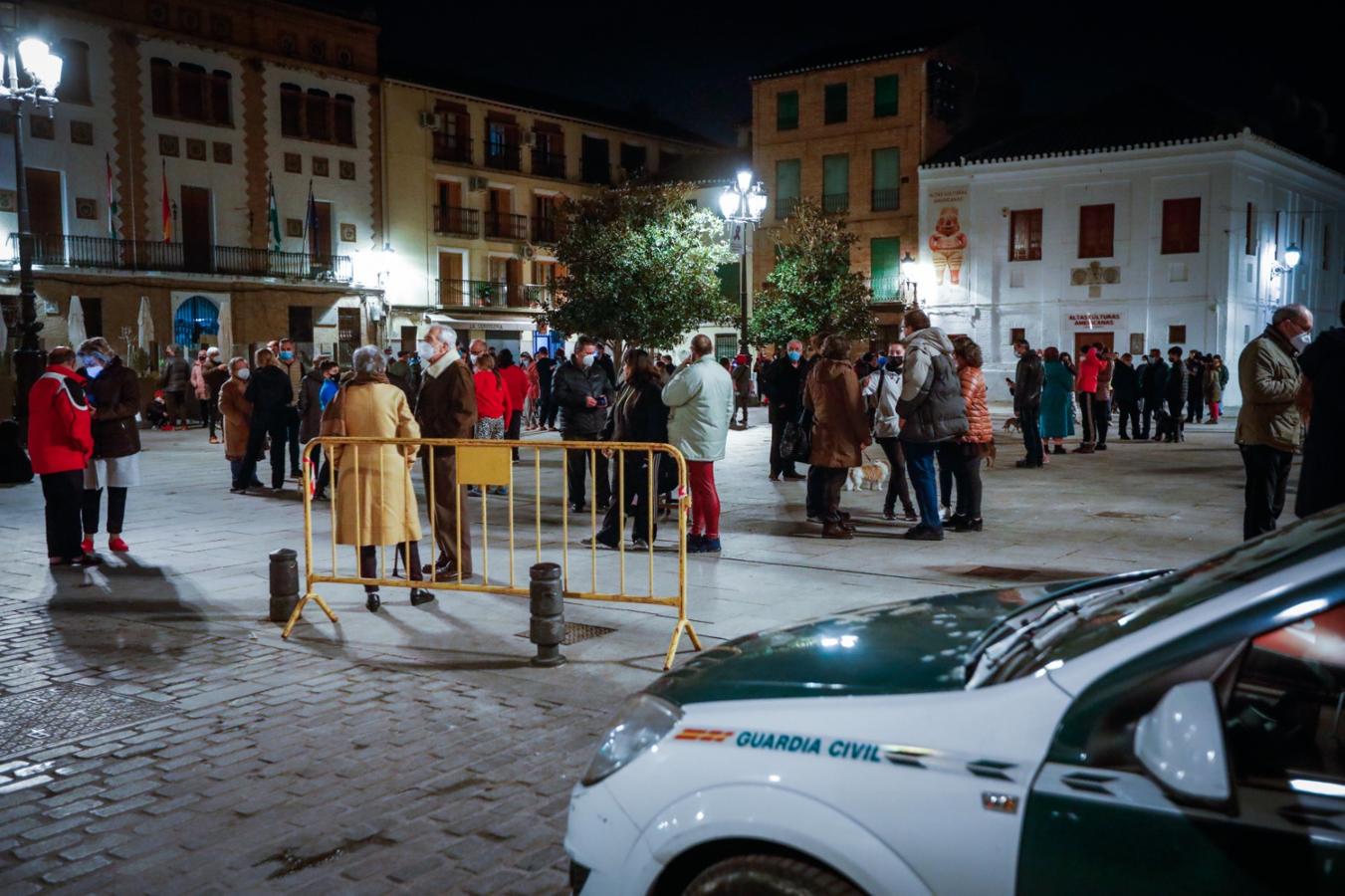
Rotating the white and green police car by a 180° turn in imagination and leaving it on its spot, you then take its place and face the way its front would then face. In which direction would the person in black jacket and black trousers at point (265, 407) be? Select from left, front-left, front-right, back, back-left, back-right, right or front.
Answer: back-left

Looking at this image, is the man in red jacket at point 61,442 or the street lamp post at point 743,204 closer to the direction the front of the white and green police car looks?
the man in red jacket

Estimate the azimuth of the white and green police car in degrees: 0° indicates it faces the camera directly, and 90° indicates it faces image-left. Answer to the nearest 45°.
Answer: approximately 90°

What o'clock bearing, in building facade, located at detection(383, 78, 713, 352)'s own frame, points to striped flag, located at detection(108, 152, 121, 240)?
The striped flag is roughly at 3 o'clock from the building facade.

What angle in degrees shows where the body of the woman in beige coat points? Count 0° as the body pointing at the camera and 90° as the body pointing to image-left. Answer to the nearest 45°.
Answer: approximately 180°

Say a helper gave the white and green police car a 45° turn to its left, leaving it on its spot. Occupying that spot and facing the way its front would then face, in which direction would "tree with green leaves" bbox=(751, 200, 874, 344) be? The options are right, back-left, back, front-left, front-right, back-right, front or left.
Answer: back-right

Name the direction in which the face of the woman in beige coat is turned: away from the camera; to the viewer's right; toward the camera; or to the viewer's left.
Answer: away from the camera

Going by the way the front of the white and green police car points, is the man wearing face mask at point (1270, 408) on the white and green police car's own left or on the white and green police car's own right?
on the white and green police car's own right

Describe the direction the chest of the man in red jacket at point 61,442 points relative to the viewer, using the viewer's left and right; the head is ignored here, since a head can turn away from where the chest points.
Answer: facing away from the viewer and to the right of the viewer

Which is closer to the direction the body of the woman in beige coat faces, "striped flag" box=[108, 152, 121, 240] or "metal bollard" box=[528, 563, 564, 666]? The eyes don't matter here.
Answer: the striped flag

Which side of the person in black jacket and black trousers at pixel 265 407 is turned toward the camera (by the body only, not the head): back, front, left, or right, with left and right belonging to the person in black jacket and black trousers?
back

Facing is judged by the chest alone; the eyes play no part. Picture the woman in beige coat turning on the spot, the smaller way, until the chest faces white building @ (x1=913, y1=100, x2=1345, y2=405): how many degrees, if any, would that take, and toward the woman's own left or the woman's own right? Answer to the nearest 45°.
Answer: approximately 45° to the woman's own right

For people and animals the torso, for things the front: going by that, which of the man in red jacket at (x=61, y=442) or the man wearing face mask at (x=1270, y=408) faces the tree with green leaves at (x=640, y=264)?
the man in red jacket
